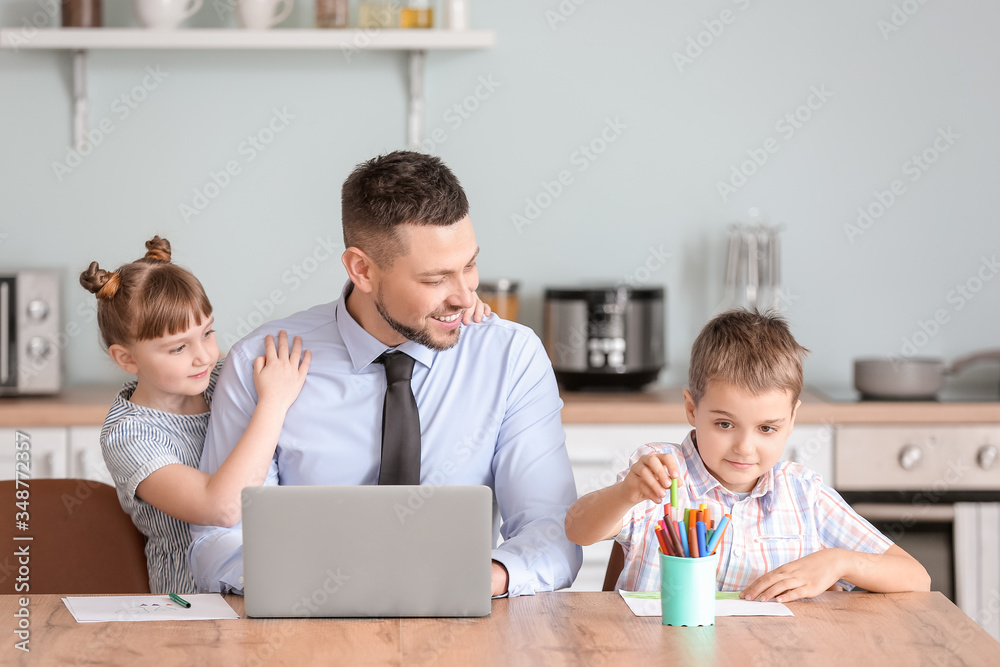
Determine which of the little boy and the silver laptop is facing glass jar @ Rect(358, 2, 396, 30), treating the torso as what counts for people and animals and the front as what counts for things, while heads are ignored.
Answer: the silver laptop

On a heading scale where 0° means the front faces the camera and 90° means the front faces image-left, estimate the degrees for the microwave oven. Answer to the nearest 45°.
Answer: approximately 0°

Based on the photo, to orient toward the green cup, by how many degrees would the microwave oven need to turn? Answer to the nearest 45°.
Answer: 0° — it already faces it

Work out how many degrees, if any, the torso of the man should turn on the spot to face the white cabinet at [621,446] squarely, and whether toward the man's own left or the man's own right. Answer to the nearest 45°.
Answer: approximately 135° to the man's own left

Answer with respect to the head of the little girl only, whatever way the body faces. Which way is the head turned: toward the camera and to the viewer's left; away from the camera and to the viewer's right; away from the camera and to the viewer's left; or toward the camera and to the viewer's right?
toward the camera and to the viewer's right

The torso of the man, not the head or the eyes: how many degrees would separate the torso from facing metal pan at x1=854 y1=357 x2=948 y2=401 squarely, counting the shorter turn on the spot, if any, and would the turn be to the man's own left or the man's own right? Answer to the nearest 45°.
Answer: approximately 135° to the man's own left

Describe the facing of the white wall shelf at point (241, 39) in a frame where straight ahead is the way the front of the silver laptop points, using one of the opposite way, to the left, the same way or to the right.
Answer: the opposite way
